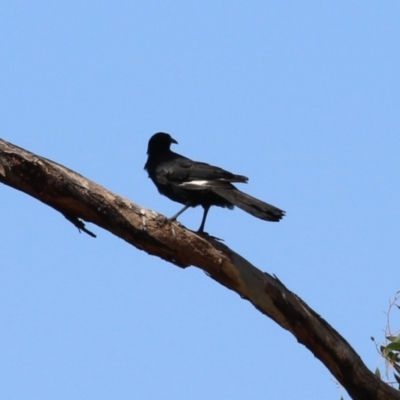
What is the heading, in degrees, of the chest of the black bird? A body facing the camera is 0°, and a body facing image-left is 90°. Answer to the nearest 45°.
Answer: approximately 90°
